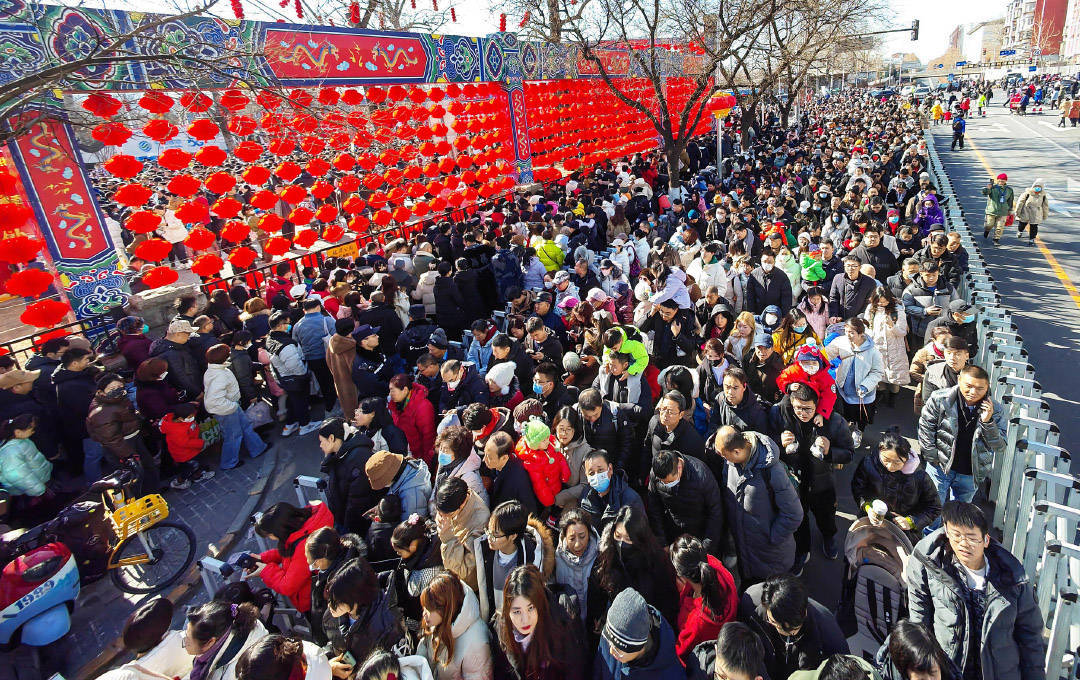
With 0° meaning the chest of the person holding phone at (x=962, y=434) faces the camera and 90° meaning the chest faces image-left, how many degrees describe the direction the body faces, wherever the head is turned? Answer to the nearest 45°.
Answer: approximately 0°

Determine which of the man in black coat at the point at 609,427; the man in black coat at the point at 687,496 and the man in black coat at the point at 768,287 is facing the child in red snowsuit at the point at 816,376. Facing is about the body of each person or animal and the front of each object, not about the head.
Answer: the man in black coat at the point at 768,287

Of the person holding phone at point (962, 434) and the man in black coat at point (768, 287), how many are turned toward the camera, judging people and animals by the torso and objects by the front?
2

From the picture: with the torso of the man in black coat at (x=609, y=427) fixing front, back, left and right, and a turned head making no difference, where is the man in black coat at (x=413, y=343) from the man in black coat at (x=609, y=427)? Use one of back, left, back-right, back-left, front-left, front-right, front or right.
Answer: right

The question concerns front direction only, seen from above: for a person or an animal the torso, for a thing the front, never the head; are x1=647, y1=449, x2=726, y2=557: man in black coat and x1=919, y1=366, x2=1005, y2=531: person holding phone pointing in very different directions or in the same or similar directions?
same or similar directions

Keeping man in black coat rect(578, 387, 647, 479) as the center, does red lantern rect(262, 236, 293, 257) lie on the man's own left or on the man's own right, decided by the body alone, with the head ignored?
on the man's own right

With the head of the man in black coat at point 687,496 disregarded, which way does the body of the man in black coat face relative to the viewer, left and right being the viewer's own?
facing the viewer and to the left of the viewer

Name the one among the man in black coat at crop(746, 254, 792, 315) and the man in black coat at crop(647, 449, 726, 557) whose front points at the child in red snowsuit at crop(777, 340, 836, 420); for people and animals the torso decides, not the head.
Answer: the man in black coat at crop(746, 254, 792, 315)

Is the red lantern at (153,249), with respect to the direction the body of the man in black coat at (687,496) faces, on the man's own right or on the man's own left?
on the man's own right

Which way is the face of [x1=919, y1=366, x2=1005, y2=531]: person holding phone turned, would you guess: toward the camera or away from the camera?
toward the camera

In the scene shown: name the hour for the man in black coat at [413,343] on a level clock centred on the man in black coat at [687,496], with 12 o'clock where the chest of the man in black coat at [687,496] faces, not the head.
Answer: the man in black coat at [413,343] is roughly at 3 o'clock from the man in black coat at [687,496].

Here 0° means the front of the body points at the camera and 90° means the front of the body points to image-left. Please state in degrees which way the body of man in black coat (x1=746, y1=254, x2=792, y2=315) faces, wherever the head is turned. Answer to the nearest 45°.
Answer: approximately 0°

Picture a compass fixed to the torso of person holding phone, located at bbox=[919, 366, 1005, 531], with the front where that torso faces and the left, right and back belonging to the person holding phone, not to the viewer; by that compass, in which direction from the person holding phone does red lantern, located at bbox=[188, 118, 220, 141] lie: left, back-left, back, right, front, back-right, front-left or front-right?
right
